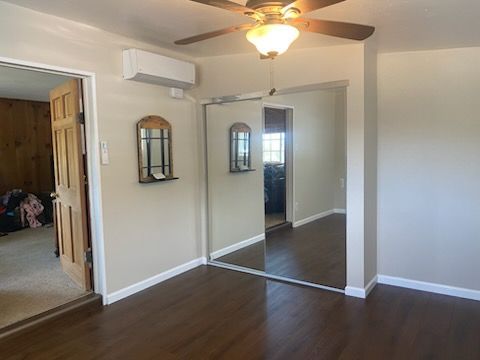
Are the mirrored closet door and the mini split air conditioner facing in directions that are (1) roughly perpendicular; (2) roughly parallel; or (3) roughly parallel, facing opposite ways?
roughly perpendicular

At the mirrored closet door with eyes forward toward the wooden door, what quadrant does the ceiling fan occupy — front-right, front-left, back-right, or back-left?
front-left

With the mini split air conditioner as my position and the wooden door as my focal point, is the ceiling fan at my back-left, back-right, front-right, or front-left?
back-left

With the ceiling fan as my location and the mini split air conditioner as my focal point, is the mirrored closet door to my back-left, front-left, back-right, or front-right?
front-right

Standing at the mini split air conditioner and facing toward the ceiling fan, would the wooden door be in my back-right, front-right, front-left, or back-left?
back-right

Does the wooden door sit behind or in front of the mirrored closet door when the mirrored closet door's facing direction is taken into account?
in front

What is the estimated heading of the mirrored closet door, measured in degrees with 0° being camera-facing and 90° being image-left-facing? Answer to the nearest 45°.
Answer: approximately 45°

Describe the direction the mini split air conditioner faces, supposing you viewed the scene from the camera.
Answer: facing the viewer and to the right of the viewer

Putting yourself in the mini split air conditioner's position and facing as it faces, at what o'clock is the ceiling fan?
The ceiling fan is roughly at 1 o'clock from the mini split air conditioner.
